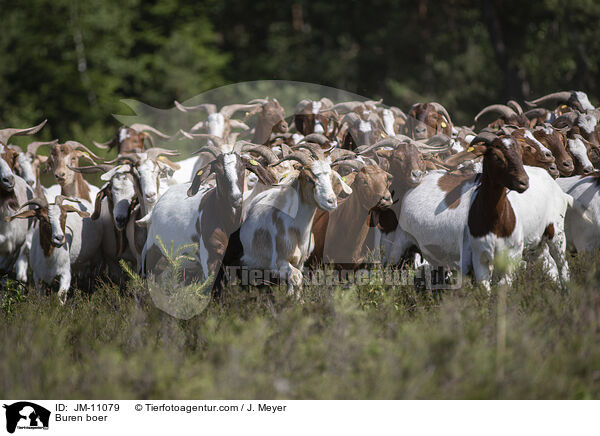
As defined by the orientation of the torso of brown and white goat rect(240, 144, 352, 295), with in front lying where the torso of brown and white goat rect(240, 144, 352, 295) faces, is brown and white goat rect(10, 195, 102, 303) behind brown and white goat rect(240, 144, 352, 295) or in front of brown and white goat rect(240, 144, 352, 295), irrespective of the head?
behind

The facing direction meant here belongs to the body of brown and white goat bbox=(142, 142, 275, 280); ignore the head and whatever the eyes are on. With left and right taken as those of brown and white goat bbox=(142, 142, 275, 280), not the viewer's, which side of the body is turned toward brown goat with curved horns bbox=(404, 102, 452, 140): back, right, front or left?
left

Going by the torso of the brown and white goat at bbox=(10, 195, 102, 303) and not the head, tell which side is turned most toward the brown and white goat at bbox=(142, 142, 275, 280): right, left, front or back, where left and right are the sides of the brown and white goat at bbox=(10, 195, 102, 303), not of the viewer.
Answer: left

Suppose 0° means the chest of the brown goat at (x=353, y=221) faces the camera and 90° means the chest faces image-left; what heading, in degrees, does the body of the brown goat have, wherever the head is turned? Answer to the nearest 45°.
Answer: approximately 315°

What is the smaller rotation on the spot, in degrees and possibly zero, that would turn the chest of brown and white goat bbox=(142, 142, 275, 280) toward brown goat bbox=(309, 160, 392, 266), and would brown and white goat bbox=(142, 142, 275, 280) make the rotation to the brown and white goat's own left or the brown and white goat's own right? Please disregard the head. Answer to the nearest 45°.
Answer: approximately 45° to the brown and white goat's own left

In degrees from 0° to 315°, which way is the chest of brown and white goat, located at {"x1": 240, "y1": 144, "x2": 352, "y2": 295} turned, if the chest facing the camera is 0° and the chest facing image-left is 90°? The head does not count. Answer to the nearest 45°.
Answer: approximately 315°

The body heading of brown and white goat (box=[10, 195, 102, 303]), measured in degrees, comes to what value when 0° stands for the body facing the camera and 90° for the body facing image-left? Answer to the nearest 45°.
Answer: approximately 45°
